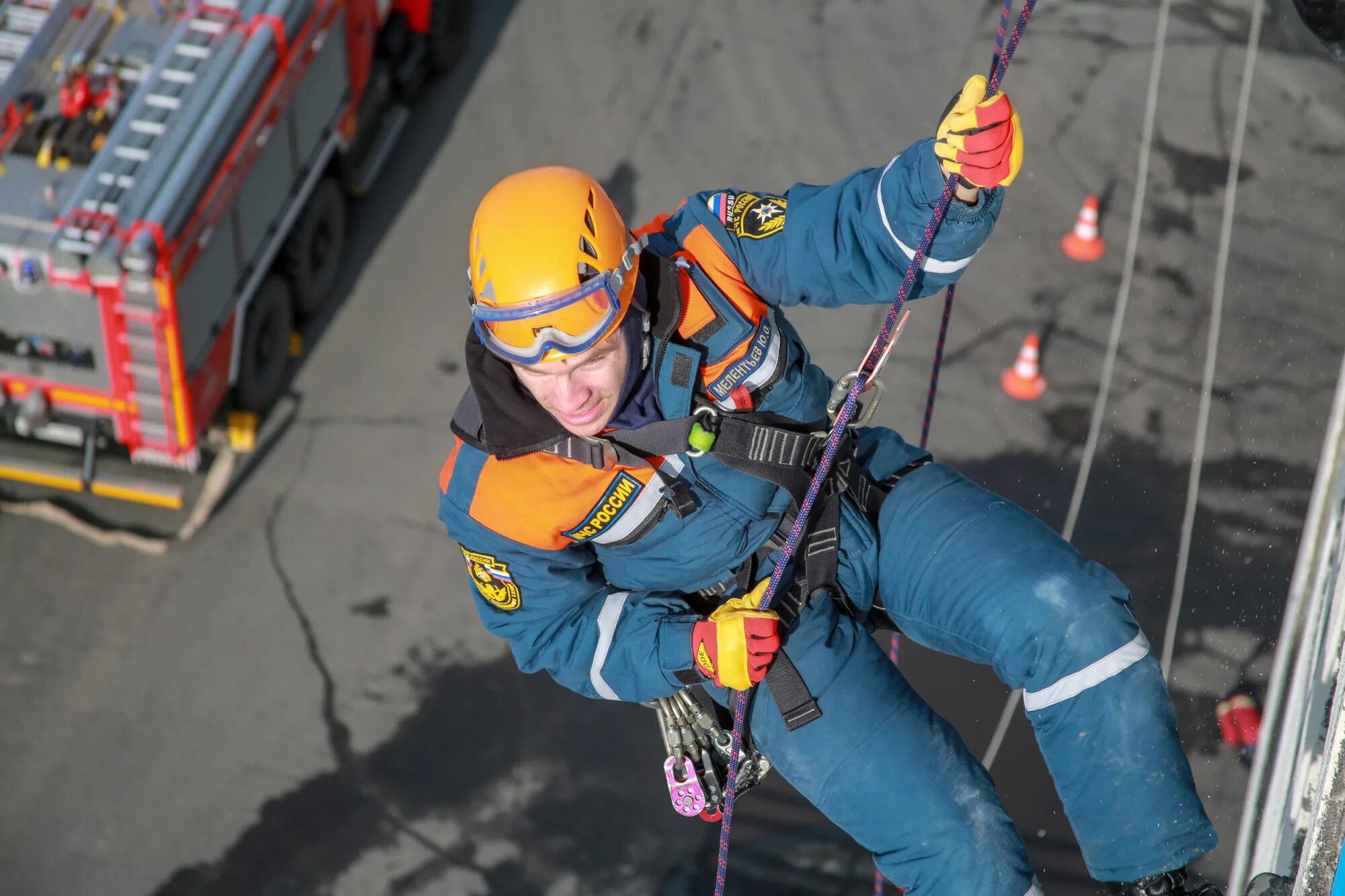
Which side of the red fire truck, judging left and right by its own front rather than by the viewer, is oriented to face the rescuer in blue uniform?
right

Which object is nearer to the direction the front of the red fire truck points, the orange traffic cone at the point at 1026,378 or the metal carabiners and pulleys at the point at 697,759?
the orange traffic cone

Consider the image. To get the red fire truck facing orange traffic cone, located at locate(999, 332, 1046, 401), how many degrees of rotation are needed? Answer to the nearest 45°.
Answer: approximately 45° to its right

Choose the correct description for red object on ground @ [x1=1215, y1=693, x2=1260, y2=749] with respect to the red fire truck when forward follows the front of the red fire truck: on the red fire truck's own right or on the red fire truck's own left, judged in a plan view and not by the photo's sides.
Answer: on the red fire truck's own right

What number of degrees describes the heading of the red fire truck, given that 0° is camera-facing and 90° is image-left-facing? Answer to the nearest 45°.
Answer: approximately 225°

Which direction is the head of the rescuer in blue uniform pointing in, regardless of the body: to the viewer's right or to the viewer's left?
to the viewer's left

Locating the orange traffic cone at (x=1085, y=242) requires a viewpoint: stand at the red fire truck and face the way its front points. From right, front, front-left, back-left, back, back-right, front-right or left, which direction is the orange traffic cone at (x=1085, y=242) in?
front-right

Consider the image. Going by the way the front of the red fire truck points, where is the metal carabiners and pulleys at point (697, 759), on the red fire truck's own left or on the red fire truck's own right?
on the red fire truck's own right

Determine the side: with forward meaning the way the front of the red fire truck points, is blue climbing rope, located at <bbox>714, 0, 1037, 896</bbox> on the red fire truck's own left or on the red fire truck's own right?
on the red fire truck's own right

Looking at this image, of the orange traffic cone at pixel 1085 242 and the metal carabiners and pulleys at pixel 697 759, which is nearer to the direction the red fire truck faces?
the orange traffic cone

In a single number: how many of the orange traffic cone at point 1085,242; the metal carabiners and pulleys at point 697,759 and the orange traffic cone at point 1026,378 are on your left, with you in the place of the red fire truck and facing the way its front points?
0
